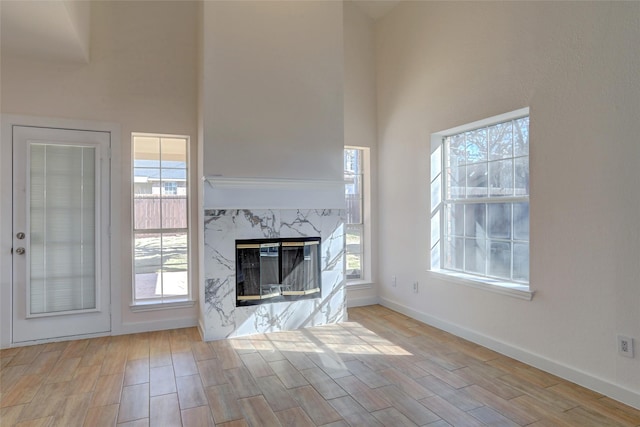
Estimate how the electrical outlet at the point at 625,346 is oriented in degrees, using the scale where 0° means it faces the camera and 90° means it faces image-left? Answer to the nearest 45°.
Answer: approximately 45°

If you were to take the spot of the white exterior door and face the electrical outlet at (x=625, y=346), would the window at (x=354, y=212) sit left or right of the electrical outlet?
left

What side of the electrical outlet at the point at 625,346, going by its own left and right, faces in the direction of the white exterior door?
front

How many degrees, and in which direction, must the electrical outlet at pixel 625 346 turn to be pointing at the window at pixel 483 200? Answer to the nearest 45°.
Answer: approximately 90° to its right

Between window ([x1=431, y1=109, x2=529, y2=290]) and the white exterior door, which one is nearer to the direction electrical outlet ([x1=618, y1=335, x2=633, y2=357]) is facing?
the white exterior door

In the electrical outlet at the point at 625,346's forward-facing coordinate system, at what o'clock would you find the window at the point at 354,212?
The window is roughly at 2 o'clock from the electrical outlet.

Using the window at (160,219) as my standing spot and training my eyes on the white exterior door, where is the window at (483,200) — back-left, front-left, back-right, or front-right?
back-left

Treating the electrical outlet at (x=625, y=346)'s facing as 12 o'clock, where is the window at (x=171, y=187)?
The window is roughly at 1 o'clock from the electrical outlet.

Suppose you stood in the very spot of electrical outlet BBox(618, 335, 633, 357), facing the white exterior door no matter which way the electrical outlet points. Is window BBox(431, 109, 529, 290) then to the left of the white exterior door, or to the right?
right

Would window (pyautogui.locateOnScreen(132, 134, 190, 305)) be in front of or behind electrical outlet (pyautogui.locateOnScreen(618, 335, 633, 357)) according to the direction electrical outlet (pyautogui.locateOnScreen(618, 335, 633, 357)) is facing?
in front
